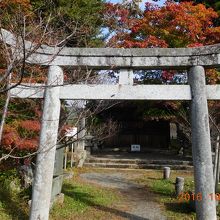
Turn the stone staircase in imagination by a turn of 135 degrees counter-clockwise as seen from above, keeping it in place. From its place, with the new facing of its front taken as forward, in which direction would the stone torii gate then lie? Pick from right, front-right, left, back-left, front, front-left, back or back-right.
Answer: back-right

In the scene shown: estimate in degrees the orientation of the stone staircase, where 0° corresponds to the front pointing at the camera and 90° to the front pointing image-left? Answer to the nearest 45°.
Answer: approximately 0°

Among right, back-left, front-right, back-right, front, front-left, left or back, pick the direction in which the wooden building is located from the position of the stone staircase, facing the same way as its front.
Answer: back
